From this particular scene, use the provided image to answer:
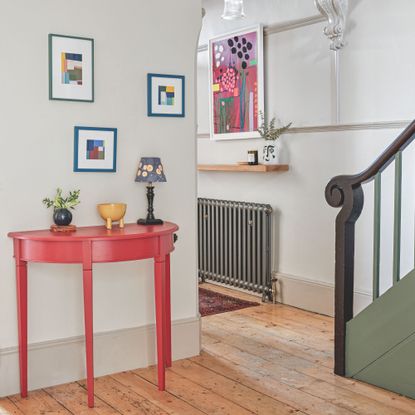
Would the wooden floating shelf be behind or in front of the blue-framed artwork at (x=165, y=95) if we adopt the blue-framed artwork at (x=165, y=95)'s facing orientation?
behind

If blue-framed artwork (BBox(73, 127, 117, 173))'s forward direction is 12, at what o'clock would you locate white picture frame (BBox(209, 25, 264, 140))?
The white picture frame is roughly at 7 o'clock from the blue-framed artwork.

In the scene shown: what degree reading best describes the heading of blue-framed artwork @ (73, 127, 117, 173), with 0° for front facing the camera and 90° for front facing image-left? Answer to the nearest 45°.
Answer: approximately 0°

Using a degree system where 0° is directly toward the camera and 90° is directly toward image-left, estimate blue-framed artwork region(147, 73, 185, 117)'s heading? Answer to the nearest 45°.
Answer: approximately 0°

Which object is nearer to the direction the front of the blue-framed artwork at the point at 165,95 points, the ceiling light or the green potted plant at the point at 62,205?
the green potted plant

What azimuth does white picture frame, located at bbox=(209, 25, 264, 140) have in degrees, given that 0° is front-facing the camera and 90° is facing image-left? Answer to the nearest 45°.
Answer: approximately 45°
